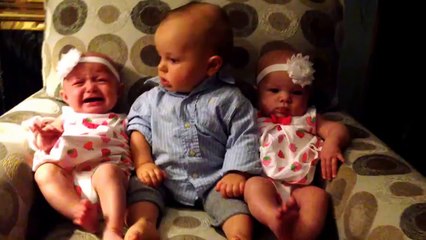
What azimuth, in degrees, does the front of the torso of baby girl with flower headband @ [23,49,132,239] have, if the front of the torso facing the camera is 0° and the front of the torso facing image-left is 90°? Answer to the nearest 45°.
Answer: approximately 0°

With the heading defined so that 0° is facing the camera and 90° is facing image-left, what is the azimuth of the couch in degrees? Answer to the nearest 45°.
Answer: approximately 0°

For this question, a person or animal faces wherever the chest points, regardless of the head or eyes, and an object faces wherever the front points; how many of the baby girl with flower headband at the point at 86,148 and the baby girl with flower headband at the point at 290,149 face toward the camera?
2

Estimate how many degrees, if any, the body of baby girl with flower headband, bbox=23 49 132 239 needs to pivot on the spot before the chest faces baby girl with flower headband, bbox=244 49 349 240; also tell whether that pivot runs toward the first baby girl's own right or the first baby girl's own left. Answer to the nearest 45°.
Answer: approximately 90° to the first baby girl's own left

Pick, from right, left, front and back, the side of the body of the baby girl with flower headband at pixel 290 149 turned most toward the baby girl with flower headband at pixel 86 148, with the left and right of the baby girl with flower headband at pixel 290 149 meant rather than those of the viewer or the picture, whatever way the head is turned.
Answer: right
